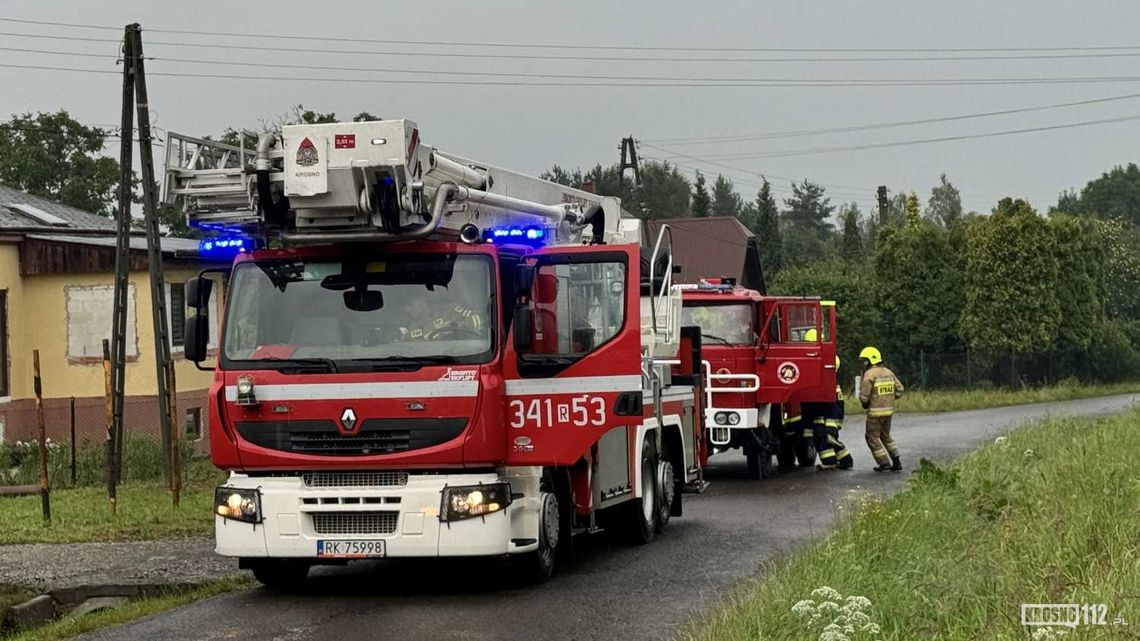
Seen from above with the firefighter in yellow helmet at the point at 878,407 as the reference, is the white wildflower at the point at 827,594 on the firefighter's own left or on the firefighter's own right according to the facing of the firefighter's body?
on the firefighter's own left
